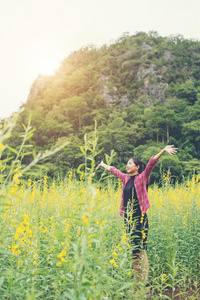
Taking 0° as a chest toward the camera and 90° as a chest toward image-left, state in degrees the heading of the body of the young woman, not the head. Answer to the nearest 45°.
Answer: approximately 45°
